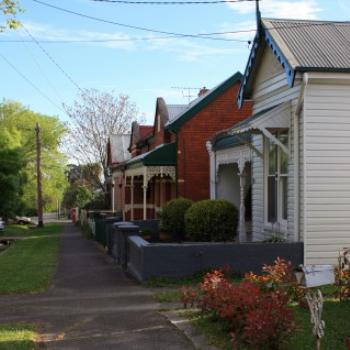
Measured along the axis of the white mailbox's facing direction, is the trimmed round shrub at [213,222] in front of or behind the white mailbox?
behind

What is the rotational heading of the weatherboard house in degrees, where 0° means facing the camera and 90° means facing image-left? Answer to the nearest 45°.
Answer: approximately 45°

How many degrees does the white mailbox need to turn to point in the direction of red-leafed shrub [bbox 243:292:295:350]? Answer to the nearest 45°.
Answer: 0° — it already faces it

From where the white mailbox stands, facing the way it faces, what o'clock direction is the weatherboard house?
The weatherboard house is roughly at 3 o'clock from the white mailbox.

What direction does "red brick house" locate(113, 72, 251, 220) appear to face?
to the viewer's left

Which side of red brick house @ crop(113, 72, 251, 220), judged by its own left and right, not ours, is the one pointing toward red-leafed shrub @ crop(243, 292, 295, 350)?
left

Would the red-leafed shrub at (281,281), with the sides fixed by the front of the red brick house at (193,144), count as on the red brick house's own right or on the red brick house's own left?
on the red brick house's own left

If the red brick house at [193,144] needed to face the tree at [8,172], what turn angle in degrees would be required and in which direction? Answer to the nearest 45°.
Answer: approximately 45° to its right

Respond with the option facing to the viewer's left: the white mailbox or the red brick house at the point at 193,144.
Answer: the red brick house

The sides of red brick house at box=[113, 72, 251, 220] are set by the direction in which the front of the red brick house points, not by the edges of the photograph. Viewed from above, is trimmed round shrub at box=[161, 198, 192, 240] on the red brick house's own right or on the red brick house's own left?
on the red brick house's own left
